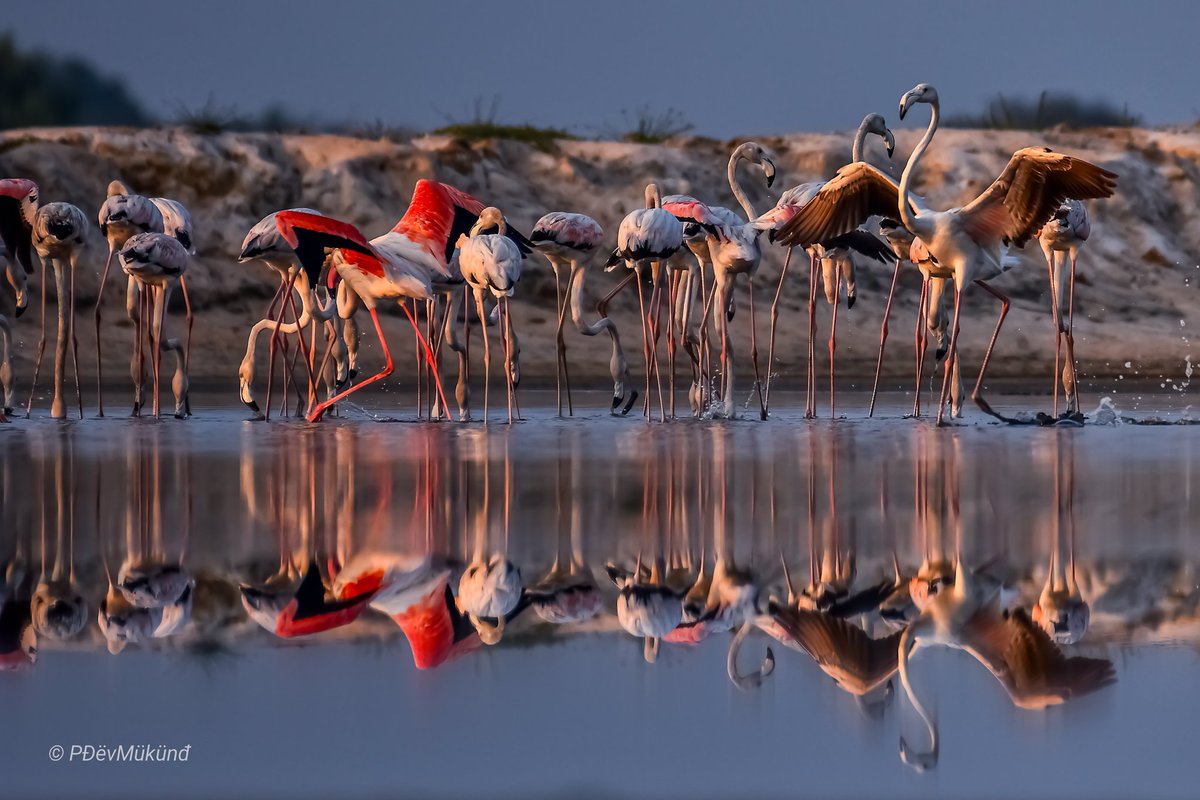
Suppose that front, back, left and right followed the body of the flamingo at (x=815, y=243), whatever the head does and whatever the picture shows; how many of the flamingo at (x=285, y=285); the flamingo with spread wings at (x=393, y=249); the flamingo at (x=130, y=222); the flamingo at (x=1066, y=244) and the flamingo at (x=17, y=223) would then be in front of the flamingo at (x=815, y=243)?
1

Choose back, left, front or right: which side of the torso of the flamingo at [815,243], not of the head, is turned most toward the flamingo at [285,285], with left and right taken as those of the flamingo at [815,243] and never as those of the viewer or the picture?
back

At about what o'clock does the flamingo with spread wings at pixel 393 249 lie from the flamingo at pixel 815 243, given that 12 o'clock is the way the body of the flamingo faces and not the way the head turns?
The flamingo with spread wings is roughly at 5 o'clock from the flamingo.

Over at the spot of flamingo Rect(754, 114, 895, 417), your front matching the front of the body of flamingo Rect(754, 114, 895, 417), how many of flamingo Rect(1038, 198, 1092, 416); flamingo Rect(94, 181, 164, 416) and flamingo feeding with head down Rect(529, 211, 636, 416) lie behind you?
2

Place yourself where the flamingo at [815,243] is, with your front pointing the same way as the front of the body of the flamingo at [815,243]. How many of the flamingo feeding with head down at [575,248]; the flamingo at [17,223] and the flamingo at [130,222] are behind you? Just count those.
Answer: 3

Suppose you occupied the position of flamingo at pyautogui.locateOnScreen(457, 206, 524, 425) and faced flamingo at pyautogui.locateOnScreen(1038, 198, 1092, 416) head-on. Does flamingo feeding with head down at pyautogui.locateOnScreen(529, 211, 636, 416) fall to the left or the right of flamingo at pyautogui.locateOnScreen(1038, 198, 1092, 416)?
left

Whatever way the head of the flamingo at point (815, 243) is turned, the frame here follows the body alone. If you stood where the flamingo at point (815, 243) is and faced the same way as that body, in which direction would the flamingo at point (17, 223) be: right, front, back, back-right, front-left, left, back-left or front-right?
back

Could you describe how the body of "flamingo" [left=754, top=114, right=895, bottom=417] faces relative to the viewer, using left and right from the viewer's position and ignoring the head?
facing to the right of the viewer

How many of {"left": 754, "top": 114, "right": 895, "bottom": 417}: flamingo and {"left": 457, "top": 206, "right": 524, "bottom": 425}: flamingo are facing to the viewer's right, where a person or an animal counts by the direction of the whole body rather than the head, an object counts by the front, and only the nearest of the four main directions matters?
1

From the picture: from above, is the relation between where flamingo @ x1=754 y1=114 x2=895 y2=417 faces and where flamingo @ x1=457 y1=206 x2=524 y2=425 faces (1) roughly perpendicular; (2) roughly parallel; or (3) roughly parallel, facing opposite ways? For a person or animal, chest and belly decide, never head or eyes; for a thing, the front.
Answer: roughly perpendicular
